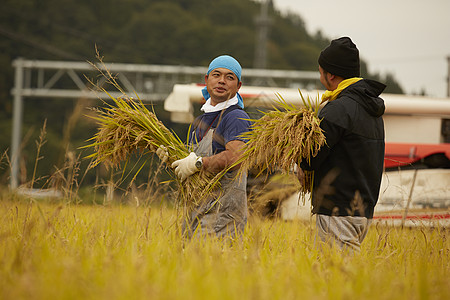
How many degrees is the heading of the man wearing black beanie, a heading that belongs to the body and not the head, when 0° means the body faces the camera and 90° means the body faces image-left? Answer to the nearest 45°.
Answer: approximately 135°

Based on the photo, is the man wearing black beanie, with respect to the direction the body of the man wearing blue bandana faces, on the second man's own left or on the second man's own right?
on the second man's own left

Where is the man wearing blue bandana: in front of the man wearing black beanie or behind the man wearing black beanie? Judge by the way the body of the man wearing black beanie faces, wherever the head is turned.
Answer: in front

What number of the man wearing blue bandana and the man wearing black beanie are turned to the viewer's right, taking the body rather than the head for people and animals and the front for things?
0
